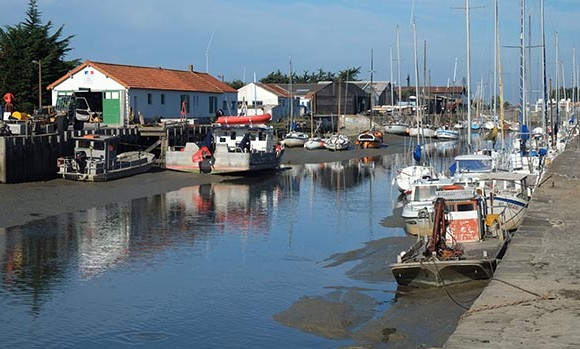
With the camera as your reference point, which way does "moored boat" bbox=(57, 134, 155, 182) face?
facing away from the viewer and to the right of the viewer

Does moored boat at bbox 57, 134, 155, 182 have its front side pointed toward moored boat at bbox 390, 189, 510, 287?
no
